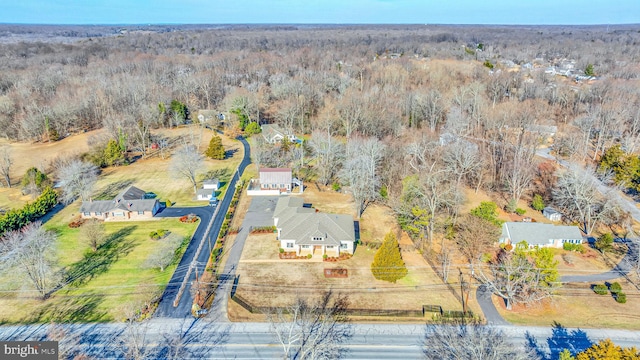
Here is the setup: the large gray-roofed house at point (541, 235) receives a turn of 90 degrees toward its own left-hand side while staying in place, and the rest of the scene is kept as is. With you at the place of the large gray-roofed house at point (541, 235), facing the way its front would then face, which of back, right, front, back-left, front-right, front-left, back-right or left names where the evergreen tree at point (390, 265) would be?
back-right

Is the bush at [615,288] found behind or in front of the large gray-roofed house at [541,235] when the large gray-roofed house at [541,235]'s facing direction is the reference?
in front

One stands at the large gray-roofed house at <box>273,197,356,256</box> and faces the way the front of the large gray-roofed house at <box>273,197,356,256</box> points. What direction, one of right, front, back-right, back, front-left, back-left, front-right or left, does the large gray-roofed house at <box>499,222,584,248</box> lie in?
left

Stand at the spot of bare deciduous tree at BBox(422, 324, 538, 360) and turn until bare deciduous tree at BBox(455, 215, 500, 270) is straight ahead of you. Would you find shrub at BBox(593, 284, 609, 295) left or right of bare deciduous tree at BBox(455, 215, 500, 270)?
right

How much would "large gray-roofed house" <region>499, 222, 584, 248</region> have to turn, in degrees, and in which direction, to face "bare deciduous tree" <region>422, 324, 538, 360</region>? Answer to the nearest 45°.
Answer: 0° — it already faces it

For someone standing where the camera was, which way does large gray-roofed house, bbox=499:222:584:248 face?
facing the viewer

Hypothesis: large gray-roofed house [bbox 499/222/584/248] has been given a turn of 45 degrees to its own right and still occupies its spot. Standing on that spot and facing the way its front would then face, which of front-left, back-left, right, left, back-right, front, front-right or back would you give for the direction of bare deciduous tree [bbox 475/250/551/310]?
front-left

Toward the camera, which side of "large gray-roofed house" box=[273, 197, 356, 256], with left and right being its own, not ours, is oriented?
front

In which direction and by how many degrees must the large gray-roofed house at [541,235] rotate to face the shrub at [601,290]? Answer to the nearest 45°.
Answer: approximately 45° to its left

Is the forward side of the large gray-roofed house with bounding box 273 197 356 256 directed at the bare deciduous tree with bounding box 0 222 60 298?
no

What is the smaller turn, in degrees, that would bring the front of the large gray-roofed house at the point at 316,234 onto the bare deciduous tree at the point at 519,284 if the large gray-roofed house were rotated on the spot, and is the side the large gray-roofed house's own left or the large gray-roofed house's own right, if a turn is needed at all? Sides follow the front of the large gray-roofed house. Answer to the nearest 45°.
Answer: approximately 45° to the large gray-roofed house's own left

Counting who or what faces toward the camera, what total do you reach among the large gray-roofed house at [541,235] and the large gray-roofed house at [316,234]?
2

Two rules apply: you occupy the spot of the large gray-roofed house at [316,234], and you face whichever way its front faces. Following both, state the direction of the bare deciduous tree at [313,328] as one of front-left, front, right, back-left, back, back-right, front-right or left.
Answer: front

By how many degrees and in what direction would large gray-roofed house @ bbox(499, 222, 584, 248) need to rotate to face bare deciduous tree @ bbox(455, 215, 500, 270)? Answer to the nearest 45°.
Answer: approximately 45° to its right

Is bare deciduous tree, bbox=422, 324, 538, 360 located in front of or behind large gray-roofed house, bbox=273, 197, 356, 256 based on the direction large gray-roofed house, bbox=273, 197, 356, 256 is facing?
in front
